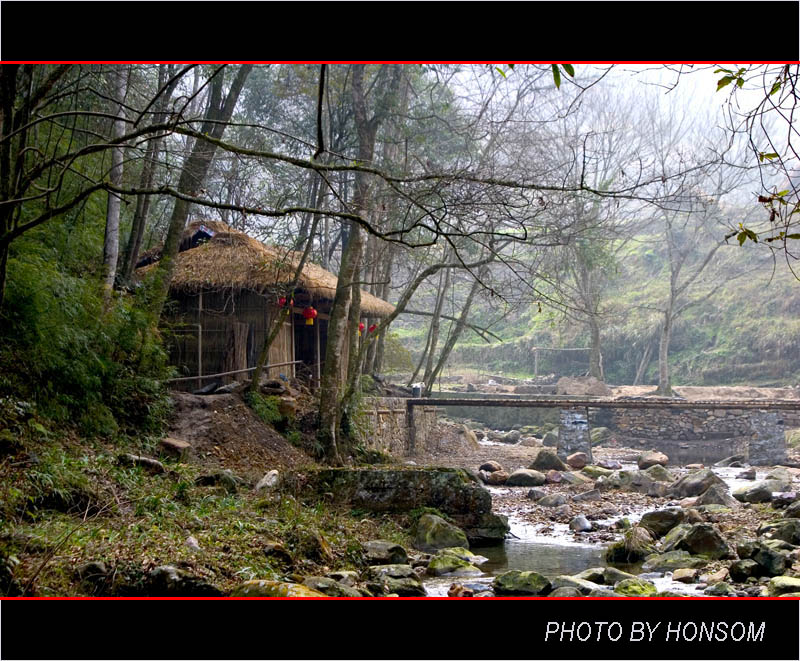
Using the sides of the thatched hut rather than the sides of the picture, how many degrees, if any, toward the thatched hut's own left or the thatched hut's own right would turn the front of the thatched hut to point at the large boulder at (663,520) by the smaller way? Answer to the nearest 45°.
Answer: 0° — it already faces it

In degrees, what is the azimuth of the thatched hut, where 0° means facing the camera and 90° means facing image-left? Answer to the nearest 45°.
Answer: approximately 315°

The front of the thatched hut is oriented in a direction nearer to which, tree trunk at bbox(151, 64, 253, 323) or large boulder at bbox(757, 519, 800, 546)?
the large boulder

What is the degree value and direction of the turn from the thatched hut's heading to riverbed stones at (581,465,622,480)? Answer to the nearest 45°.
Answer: approximately 45° to its left

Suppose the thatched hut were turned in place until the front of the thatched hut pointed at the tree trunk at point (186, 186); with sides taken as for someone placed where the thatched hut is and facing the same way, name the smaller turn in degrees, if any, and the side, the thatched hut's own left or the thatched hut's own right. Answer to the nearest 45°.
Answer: approximately 45° to the thatched hut's own right

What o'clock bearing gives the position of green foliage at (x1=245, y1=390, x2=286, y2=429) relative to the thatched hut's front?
The green foliage is roughly at 1 o'clock from the thatched hut.

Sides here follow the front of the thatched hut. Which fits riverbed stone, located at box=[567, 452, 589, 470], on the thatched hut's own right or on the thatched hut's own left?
on the thatched hut's own left

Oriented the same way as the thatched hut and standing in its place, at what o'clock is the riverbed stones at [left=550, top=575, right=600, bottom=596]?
The riverbed stones is roughly at 1 o'clock from the thatched hut.
